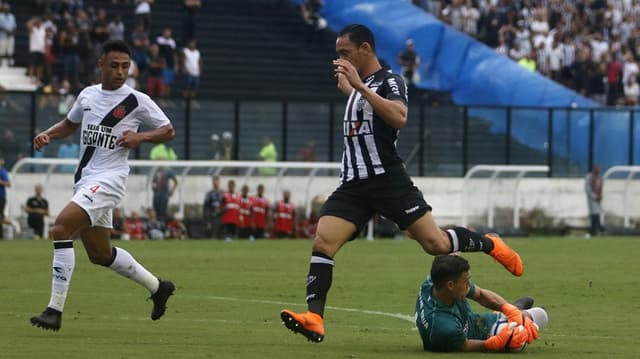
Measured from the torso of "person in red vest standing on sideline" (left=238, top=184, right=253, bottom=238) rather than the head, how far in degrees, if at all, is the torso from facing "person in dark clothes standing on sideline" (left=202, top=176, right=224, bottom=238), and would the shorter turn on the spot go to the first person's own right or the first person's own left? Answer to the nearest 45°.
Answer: approximately 90° to the first person's own right

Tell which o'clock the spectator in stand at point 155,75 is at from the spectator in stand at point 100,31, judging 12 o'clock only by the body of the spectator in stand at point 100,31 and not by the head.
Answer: the spectator in stand at point 155,75 is roughly at 10 o'clock from the spectator in stand at point 100,31.

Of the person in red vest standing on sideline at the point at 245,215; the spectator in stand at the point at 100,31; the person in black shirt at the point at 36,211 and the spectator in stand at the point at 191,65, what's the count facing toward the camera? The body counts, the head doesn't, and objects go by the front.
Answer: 4

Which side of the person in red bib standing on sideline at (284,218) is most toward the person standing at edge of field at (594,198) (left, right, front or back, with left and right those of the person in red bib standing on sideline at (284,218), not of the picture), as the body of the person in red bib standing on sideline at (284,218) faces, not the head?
left

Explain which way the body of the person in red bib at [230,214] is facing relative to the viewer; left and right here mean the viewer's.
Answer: facing the viewer

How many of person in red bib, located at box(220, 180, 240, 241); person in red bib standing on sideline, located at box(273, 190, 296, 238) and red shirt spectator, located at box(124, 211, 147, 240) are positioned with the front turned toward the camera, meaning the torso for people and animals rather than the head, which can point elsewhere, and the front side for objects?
3

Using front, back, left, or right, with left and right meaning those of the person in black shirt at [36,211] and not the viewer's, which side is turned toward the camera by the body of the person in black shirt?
front

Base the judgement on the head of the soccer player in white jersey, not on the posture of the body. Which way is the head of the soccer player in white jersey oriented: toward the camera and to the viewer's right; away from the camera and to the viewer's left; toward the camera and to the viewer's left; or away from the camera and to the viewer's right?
toward the camera and to the viewer's right

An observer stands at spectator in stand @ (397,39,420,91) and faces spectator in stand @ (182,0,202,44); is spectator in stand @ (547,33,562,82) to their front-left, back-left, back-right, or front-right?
back-right

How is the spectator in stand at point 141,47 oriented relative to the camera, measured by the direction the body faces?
toward the camera

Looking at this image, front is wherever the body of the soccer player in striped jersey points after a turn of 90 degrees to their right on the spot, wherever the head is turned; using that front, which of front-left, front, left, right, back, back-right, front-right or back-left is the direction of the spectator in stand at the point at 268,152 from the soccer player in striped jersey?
front-right
